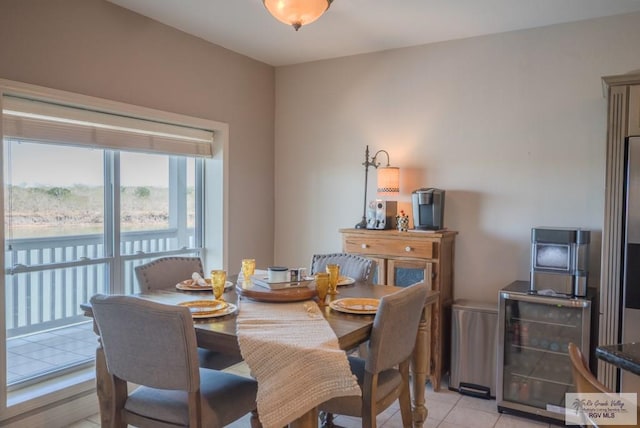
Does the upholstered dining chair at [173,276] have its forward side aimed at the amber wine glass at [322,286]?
yes

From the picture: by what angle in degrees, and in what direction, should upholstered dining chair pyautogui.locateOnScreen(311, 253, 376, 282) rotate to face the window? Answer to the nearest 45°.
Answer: approximately 45° to its right

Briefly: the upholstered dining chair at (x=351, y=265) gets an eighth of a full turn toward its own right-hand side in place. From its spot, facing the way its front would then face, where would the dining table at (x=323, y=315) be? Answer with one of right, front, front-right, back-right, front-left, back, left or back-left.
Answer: left

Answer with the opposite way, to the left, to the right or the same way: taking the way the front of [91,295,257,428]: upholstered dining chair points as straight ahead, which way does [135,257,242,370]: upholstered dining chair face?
to the right

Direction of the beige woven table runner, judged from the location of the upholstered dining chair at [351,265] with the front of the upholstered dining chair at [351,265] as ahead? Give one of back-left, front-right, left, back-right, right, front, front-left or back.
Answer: front-left

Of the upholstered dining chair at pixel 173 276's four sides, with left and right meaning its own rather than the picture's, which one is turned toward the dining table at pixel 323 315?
front

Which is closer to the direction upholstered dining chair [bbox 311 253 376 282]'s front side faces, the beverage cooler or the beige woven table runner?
the beige woven table runner

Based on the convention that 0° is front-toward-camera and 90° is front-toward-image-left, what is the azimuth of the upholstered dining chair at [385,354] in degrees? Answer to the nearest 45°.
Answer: approximately 135°

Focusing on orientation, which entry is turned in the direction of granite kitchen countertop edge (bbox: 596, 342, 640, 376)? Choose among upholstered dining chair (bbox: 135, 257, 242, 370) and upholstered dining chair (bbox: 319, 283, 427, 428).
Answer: upholstered dining chair (bbox: 135, 257, 242, 370)

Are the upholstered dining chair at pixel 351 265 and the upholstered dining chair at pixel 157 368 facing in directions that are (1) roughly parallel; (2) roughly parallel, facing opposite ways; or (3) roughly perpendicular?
roughly parallel, facing opposite ways

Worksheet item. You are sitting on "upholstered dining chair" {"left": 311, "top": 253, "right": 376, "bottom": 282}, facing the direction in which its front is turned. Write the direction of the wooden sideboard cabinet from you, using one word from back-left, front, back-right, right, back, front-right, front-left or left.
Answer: back

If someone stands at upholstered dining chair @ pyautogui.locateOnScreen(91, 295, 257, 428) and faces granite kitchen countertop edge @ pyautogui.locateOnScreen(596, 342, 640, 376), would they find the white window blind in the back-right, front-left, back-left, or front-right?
back-left

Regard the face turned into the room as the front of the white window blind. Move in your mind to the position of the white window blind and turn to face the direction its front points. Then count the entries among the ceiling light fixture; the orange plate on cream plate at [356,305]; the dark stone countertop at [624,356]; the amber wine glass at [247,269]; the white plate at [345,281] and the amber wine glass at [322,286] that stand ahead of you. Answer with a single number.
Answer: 6

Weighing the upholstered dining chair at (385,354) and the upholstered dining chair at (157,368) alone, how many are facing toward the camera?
0

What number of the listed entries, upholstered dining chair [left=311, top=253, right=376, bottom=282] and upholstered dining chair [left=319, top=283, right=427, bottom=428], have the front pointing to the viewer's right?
0

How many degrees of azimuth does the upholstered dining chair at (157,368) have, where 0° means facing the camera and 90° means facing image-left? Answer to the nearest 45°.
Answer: approximately 225°

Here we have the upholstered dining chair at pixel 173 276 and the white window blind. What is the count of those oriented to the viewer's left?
0

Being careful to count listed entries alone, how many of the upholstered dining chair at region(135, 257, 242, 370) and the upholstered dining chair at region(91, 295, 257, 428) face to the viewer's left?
0

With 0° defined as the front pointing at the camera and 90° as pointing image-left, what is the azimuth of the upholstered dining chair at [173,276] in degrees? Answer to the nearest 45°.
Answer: approximately 315°

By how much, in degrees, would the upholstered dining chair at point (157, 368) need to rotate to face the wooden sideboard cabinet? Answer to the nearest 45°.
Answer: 0° — it already faces it

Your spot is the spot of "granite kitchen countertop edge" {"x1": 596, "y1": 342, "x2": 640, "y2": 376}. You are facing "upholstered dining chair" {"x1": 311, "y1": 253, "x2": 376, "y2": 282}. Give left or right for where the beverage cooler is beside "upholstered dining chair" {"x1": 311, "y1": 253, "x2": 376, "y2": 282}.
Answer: right

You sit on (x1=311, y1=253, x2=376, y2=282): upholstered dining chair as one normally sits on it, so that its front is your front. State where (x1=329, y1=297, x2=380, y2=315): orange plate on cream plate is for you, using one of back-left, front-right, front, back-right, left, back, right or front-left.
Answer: front-left
